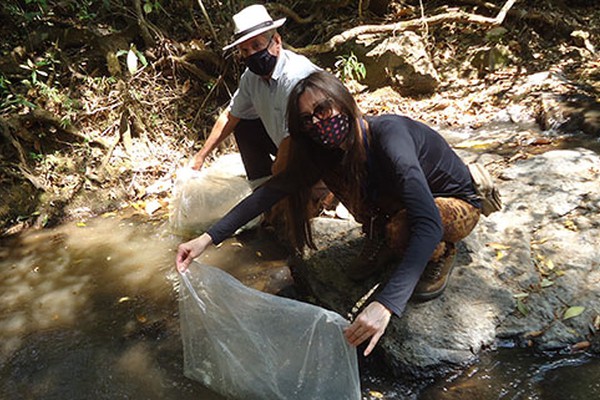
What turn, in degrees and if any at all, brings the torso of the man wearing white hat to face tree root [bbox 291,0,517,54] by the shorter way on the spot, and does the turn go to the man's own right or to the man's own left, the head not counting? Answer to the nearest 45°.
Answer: approximately 180°

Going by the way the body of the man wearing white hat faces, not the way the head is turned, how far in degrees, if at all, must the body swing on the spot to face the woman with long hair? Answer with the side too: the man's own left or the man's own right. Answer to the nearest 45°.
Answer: approximately 45° to the man's own left

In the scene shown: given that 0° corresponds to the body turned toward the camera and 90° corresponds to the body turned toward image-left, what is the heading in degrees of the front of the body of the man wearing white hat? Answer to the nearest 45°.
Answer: approximately 45°

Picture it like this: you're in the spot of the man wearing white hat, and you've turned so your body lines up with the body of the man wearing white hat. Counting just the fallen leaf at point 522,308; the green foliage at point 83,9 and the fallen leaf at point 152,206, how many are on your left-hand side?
1

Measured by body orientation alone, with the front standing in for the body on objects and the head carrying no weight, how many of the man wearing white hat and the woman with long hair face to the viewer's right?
0

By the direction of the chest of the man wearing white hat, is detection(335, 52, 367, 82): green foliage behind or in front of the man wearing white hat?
behind

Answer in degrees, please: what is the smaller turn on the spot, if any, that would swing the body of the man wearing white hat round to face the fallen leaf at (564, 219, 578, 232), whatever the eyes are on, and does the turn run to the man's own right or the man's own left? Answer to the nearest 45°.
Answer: approximately 90° to the man's own left

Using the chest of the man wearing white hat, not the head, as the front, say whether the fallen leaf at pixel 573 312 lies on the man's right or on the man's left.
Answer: on the man's left

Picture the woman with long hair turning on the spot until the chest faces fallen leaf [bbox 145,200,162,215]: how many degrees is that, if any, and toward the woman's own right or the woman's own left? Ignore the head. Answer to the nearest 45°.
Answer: approximately 90° to the woman's own right
